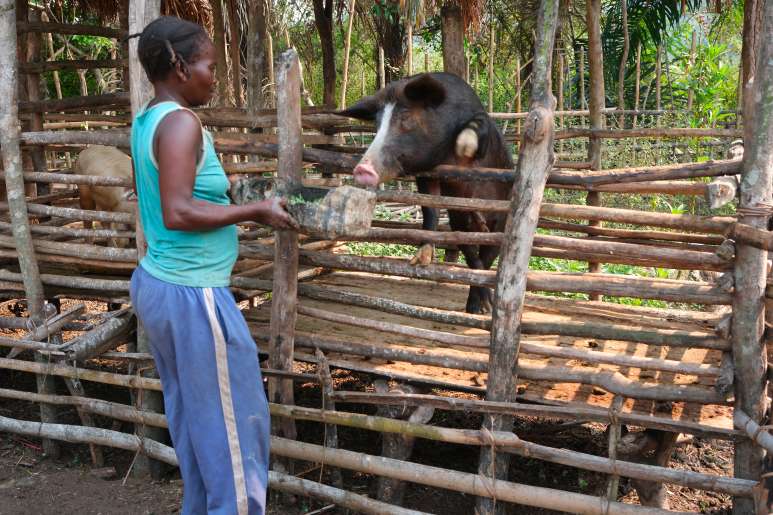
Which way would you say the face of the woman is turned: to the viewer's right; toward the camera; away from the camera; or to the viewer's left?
to the viewer's right

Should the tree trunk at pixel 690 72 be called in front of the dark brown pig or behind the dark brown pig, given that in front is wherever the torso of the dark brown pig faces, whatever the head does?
behind

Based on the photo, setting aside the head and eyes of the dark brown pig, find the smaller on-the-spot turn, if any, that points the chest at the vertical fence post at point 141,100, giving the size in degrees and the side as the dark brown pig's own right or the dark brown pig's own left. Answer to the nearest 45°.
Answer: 0° — it already faces it

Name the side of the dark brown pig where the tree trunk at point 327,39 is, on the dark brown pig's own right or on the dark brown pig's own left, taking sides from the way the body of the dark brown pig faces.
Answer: on the dark brown pig's own right

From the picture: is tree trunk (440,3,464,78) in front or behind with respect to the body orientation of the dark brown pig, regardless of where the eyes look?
behind

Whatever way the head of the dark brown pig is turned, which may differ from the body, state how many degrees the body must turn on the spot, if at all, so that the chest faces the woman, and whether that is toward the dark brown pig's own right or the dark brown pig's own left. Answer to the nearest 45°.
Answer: approximately 45° to the dark brown pig's own left

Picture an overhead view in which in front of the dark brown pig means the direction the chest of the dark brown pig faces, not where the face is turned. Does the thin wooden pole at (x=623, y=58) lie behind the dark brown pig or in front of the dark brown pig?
behind

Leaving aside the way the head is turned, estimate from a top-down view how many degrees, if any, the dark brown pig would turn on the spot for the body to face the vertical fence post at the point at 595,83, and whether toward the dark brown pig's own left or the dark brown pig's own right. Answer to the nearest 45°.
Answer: approximately 180°

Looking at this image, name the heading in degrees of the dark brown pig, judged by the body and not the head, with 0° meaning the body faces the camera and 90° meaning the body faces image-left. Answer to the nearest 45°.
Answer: approximately 45°
